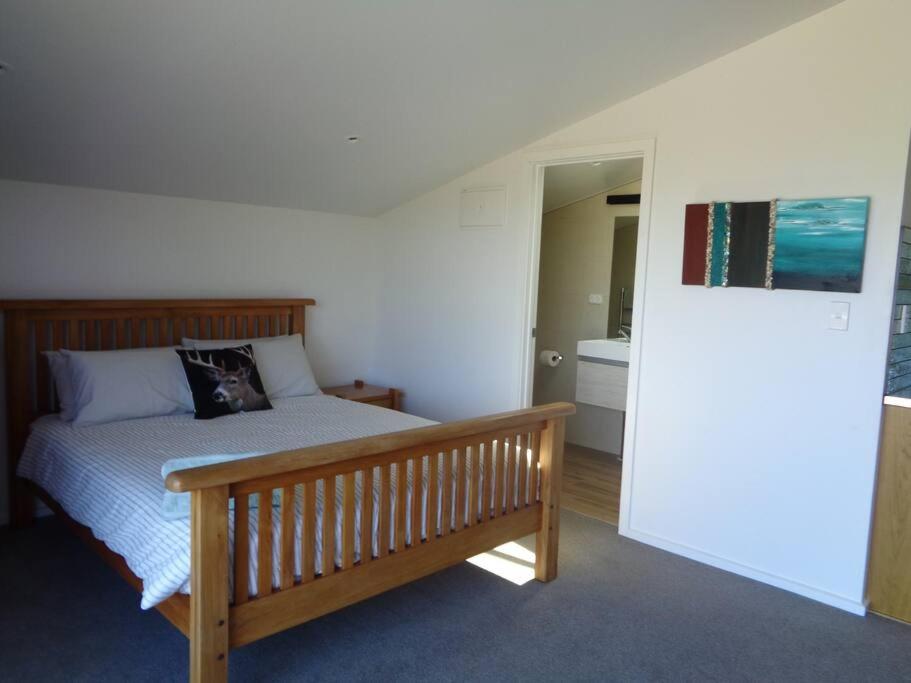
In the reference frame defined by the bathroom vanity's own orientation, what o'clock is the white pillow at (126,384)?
The white pillow is roughly at 12 o'clock from the bathroom vanity.

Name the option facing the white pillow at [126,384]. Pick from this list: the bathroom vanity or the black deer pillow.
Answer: the bathroom vanity

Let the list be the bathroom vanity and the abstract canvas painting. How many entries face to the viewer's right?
0

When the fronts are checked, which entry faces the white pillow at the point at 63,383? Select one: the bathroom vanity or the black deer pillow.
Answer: the bathroom vanity

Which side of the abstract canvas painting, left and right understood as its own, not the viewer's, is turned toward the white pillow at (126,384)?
front

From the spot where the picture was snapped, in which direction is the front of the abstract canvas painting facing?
facing the viewer and to the left of the viewer

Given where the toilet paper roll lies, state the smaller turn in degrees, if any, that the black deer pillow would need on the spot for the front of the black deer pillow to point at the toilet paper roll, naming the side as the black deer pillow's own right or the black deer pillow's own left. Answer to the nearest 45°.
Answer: approximately 45° to the black deer pillow's own left

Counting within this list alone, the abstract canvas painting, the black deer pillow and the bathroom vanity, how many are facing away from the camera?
0

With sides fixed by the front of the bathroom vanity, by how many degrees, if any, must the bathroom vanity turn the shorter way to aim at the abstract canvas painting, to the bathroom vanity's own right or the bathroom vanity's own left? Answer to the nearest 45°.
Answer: approximately 90° to the bathroom vanity's own left
